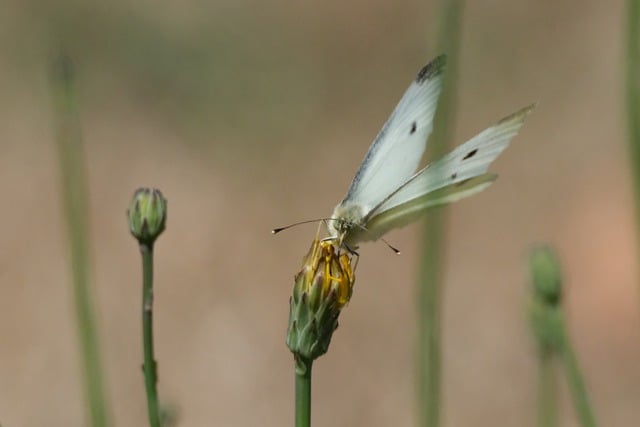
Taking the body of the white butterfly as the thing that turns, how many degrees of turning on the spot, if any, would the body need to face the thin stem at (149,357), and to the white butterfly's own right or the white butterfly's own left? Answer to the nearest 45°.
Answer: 0° — it already faces it

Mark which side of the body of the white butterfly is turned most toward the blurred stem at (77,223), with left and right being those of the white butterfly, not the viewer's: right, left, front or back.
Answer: front

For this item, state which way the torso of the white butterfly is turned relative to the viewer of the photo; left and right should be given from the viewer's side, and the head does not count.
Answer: facing the viewer and to the left of the viewer

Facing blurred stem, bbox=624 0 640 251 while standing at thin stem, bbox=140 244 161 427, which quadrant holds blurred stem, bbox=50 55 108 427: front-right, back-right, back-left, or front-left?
back-left
